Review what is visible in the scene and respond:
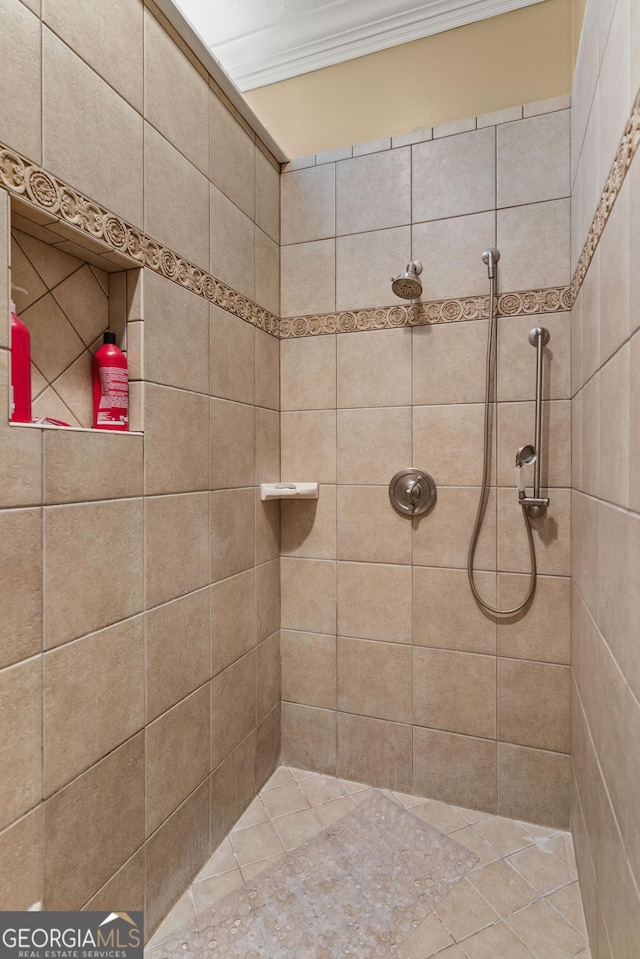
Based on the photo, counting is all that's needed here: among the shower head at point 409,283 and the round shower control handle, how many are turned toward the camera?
2

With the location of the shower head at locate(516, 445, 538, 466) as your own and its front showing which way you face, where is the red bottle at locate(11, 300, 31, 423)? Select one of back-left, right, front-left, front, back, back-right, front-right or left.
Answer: front

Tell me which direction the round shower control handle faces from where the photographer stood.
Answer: facing the viewer
